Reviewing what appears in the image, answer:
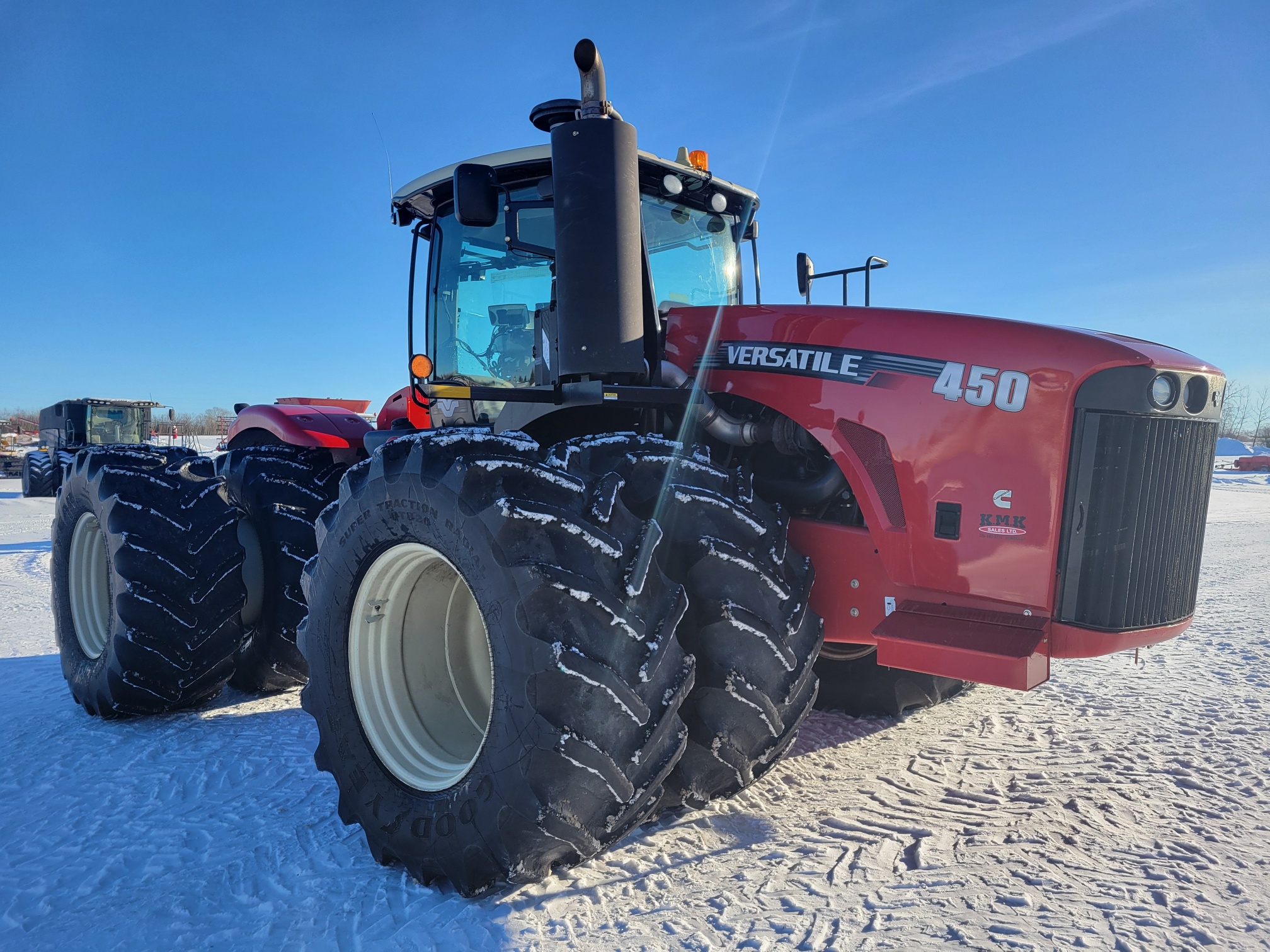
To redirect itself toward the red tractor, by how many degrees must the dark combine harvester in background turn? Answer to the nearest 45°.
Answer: approximately 45° to its right

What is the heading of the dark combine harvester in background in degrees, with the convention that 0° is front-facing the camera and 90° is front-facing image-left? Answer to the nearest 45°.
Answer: approximately 315°

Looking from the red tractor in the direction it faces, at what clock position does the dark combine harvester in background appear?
The dark combine harvester in background is roughly at 6 o'clock from the red tractor.

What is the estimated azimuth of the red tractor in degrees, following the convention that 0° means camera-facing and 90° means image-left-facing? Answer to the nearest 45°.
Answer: approximately 315°
